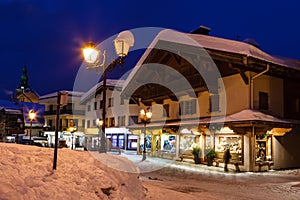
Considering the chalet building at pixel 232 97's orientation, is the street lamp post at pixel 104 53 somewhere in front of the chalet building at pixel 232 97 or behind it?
in front

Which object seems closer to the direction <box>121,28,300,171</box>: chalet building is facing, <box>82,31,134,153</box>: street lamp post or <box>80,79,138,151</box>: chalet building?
the street lamp post

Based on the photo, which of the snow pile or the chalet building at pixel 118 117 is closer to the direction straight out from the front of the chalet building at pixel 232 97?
the snow pile

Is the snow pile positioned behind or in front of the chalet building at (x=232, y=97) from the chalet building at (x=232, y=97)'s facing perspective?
in front

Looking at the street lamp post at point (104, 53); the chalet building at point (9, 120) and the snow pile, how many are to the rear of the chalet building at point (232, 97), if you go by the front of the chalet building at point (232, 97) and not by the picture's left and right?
0

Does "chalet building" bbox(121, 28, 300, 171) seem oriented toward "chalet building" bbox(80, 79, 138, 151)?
no

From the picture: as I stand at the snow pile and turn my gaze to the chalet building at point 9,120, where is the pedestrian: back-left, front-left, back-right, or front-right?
front-right

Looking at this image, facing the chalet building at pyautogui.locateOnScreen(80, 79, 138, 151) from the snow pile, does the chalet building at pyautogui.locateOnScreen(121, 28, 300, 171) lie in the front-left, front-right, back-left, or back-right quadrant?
front-right

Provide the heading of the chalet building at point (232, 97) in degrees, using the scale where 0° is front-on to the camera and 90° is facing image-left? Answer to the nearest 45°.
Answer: approximately 45°
